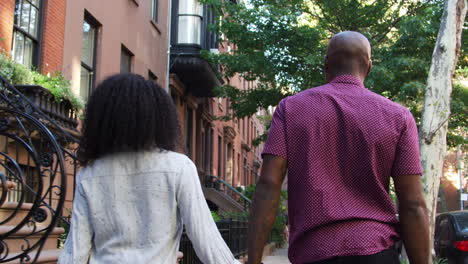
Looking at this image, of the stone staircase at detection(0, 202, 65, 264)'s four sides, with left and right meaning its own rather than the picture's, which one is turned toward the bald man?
front

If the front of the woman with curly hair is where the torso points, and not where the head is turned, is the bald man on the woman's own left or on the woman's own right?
on the woman's own right

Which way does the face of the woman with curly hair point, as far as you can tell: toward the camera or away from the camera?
away from the camera

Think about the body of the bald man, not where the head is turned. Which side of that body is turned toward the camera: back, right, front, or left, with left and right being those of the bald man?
back

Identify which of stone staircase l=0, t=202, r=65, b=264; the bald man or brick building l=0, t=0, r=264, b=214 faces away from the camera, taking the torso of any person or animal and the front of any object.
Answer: the bald man

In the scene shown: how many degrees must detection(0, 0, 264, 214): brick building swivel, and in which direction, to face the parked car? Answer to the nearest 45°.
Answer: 0° — it already faces it

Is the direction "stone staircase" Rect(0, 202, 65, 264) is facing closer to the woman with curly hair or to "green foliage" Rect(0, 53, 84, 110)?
the woman with curly hair

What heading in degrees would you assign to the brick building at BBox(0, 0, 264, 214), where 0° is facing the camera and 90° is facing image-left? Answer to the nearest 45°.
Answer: approximately 315°

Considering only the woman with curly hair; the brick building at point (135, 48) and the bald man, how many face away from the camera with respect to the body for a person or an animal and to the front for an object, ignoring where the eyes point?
2

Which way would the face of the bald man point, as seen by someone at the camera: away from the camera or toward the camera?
away from the camera

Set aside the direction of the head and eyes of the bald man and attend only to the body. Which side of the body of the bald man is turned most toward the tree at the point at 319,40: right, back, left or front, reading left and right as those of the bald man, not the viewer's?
front

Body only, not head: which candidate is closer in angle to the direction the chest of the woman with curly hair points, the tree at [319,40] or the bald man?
the tree

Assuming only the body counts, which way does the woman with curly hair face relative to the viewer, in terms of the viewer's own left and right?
facing away from the viewer
